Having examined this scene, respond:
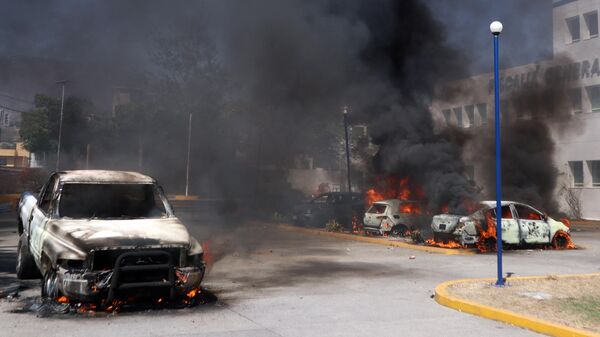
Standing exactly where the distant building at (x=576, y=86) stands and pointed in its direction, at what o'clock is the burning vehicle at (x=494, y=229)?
The burning vehicle is roughly at 11 o'clock from the distant building.

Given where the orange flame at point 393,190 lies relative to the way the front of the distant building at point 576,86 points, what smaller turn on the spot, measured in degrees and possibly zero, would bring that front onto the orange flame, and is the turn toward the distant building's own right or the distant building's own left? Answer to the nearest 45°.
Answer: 0° — it already faces it

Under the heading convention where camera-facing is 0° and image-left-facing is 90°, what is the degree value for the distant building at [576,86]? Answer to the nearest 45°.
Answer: approximately 45°
